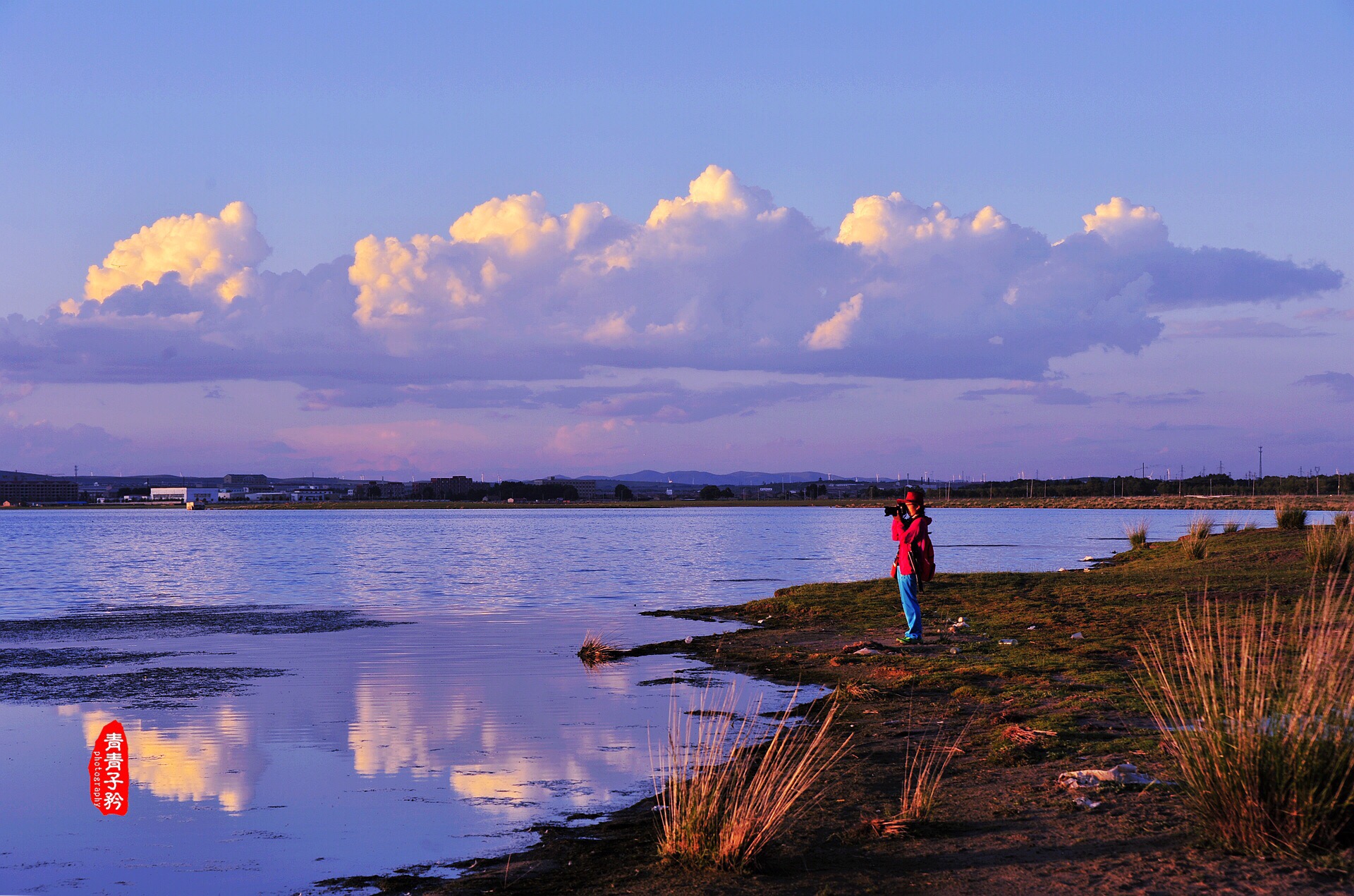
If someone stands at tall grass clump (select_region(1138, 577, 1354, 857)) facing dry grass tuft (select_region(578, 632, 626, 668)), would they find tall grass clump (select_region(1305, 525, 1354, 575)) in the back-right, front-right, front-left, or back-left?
front-right

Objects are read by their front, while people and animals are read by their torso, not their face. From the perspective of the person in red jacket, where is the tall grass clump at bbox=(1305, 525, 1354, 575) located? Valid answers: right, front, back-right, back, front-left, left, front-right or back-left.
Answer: back-right

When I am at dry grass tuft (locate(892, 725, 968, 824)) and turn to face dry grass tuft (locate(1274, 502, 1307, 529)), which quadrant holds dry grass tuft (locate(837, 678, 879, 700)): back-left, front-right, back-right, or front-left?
front-left

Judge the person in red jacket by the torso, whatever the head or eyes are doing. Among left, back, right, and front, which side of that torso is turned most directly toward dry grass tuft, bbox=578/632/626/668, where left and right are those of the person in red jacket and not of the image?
front

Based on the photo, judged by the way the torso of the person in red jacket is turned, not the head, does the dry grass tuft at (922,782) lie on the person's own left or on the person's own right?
on the person's own left

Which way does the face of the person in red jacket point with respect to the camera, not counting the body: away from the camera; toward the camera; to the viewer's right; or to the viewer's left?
to the viewer's left

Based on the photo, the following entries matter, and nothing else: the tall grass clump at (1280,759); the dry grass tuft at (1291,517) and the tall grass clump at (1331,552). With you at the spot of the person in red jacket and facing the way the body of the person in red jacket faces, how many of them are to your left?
1

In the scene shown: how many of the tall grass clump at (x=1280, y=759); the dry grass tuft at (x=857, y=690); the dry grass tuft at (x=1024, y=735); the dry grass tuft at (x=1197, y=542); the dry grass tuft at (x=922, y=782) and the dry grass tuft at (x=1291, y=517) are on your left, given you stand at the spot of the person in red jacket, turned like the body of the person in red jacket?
4

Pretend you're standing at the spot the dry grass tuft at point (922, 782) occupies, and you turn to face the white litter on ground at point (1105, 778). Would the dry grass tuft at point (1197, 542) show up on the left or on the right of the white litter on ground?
left

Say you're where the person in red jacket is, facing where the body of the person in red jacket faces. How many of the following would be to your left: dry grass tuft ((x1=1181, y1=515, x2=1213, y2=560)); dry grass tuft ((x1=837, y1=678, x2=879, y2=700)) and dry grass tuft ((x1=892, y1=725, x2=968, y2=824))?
2

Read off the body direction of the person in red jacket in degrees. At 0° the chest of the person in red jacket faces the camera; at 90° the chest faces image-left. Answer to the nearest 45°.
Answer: approximately 90°

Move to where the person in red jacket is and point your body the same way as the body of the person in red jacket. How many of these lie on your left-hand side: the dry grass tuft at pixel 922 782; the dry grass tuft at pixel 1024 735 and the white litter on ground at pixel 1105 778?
3

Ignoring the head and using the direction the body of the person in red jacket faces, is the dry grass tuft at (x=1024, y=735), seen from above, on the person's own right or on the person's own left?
on the person's own left

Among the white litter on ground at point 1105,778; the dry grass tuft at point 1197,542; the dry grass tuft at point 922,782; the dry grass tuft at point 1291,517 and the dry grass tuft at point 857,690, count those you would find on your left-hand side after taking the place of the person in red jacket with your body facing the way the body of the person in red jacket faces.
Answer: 3

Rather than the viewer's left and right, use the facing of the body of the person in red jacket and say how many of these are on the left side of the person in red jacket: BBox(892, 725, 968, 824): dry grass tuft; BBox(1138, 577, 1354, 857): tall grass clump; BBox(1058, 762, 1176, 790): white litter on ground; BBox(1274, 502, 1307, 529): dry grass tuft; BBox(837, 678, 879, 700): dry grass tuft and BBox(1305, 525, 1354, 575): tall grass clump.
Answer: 4

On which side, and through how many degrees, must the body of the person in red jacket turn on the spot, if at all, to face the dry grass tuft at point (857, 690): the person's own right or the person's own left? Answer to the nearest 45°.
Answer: approximately 90° to the person's own left
